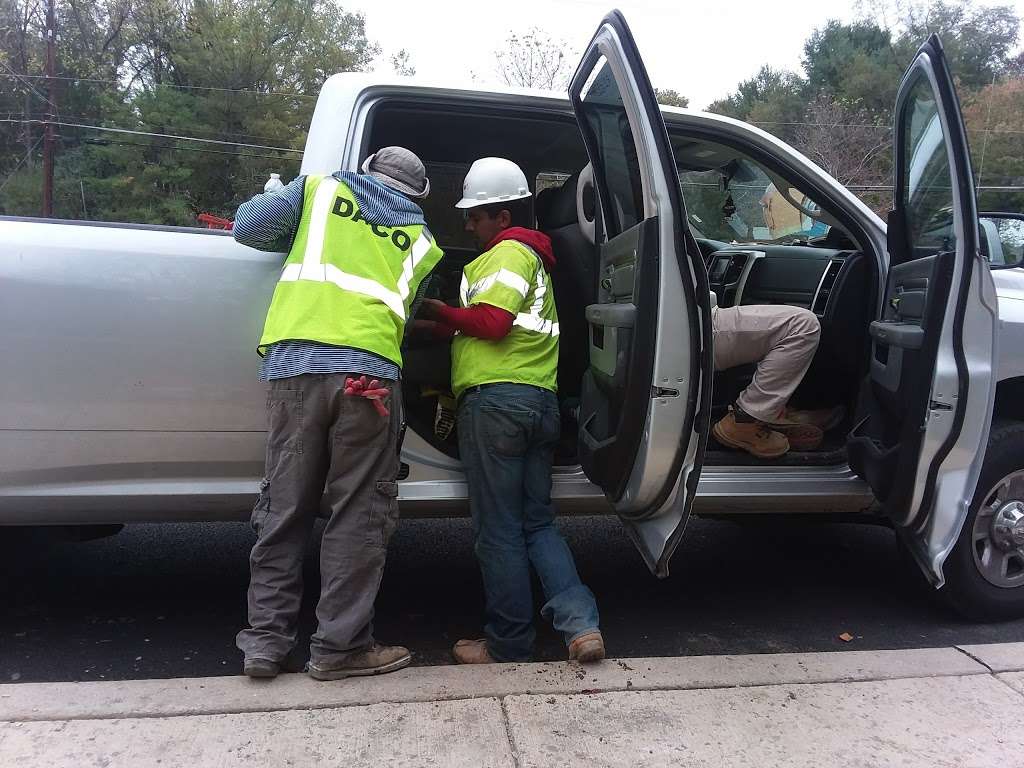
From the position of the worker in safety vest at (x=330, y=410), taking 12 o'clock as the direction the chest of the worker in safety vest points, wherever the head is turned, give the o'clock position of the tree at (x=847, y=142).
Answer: The tree is roughly at 1 o'clock from the worker in safety vest.

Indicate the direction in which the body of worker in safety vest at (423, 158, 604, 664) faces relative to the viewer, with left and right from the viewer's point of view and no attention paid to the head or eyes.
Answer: facing away from the viewer and to the left of the viewer

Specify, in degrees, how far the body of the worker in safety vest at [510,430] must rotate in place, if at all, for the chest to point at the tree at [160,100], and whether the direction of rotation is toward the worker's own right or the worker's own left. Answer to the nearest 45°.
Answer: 0° — they already face it

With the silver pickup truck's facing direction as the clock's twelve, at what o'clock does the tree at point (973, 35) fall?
The tree is roughly at 10 o'clock from the silver pickup truck.

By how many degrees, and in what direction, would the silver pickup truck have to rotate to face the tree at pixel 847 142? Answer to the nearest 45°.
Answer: approximately 90° to its left

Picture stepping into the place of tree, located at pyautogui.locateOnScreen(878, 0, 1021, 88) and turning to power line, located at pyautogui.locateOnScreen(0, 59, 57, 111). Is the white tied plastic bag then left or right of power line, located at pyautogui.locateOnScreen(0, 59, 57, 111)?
left

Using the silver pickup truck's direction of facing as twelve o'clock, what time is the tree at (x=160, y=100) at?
The tree is roughly at 8 o'clock from the silver pickup truck.

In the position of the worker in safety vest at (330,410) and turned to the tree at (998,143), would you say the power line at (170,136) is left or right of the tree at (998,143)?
left

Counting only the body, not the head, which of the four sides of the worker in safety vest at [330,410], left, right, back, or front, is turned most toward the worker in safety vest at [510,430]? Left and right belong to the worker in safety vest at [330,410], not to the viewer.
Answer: right

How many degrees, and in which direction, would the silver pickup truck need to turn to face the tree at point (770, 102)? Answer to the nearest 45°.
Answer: approximately 90° to its left

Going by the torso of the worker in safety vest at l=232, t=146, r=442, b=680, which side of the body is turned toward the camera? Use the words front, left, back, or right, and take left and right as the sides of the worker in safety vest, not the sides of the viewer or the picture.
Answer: back

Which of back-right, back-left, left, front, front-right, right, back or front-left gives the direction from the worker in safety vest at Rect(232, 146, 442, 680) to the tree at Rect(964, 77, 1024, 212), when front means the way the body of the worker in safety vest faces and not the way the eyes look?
front-right

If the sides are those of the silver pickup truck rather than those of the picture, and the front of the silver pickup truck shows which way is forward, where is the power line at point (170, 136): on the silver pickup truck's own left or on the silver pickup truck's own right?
on the silver pickup truck's own left

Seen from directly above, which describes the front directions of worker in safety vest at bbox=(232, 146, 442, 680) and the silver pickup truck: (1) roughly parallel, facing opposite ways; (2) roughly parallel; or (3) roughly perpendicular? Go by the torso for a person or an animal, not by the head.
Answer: roughly perpendicular

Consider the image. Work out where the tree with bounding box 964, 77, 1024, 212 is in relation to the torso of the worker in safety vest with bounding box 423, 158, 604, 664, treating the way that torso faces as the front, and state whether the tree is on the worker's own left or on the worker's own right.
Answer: on the worker's own right

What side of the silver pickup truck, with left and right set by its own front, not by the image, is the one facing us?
right
